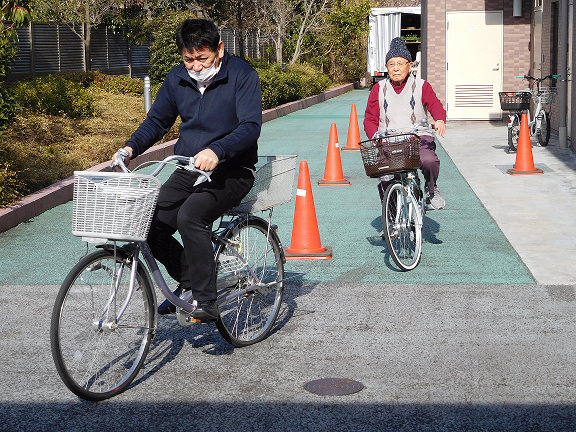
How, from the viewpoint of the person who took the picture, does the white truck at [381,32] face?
facing away from the viewer

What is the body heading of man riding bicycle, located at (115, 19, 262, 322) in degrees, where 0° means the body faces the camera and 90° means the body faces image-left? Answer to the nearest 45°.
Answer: approximately 45°

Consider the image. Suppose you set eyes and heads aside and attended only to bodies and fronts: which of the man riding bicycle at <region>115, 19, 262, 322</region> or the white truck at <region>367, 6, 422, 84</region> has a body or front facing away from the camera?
the white truck

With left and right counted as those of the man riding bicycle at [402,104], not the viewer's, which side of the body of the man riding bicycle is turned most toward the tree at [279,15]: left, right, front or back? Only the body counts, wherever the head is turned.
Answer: back

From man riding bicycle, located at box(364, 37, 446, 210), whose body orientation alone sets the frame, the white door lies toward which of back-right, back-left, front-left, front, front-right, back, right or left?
back

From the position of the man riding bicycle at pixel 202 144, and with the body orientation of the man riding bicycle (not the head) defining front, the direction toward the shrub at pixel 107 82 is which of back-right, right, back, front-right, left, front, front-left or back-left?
back-right

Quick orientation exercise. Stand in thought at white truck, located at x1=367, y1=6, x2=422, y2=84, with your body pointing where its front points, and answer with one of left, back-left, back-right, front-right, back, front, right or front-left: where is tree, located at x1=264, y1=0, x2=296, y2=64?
back-left

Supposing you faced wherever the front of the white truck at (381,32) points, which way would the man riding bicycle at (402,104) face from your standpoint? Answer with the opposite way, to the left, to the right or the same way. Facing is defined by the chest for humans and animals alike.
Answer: the opposite way

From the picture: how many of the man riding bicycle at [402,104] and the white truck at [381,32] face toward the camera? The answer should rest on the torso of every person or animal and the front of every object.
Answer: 1
